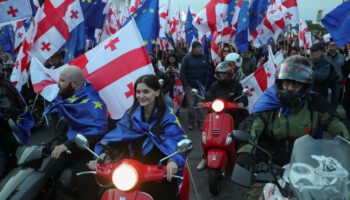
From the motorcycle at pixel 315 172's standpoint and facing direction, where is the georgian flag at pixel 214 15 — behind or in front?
behind

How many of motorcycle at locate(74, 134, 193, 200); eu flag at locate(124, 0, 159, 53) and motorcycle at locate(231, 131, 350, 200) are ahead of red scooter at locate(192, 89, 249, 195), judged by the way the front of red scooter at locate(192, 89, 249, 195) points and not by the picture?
2

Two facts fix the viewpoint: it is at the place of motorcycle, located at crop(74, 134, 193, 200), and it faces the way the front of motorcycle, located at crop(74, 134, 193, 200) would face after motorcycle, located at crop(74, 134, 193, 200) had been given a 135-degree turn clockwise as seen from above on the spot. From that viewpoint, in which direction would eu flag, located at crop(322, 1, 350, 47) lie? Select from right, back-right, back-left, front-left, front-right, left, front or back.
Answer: right

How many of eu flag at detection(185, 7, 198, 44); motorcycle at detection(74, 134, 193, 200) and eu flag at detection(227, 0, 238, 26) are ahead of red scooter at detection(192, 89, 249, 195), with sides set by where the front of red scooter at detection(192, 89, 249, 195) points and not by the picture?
1

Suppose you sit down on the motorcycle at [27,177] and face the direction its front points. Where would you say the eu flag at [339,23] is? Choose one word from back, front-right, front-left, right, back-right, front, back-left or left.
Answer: back-left

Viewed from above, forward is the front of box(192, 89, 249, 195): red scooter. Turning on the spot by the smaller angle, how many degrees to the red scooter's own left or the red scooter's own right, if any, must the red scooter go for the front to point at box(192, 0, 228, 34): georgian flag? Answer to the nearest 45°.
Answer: approximately 180°

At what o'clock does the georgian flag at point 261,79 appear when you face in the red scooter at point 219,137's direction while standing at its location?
The georgian flag is roughly at 7 o'clock from the red scooter.

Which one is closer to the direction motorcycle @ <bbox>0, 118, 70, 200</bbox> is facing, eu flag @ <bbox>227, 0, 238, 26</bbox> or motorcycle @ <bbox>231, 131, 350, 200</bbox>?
the motorcycle

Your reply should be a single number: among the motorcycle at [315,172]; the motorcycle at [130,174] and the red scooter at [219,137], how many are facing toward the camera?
3

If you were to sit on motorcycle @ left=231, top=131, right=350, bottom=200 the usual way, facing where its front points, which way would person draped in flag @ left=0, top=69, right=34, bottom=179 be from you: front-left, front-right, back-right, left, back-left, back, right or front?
right

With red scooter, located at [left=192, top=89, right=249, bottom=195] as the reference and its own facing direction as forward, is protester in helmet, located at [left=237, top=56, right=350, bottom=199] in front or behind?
in front

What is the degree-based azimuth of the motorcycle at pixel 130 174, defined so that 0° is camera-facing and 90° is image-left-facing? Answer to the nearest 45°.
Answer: approximately 0°
